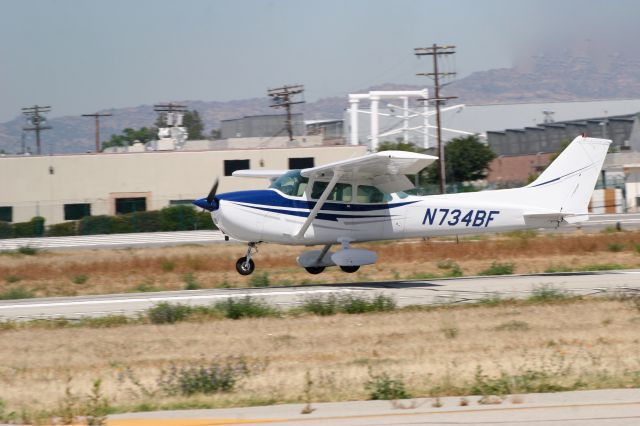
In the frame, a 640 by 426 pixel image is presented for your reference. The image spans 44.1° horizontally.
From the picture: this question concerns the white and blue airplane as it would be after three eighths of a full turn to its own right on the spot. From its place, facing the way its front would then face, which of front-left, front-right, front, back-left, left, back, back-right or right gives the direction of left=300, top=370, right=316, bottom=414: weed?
back-right

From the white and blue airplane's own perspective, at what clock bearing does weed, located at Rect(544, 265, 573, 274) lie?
The weed is roughly at 5 o'clock from the white and blue airplane.

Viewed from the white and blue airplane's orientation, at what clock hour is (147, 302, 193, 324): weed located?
The weed is roughly at 10 o'clock from the white and blue airplane.

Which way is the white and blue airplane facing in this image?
to the viewer's left

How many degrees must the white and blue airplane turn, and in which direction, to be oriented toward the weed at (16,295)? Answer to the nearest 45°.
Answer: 0° — it already faces it

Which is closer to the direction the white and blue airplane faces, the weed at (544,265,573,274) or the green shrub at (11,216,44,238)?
the green shrub

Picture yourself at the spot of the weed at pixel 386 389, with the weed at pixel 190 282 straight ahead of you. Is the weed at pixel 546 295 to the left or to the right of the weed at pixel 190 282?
right

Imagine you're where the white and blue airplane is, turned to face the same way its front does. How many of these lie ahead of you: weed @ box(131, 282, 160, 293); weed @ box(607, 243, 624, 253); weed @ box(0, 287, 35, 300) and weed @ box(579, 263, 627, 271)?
2

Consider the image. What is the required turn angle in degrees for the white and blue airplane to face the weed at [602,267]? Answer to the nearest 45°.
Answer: approximately 135° to its right

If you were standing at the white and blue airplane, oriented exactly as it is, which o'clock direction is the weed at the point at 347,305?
The weed is roughly at 9 o'clock from the white and blue airplane.

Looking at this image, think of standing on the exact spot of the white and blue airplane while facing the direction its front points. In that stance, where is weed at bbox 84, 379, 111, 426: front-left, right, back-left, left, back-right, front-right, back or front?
left

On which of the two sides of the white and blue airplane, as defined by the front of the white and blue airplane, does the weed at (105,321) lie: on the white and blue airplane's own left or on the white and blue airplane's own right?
on the white and blue airplane's own left

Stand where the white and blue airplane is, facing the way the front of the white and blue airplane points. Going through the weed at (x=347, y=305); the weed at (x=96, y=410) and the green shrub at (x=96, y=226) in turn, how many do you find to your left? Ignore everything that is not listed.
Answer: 2

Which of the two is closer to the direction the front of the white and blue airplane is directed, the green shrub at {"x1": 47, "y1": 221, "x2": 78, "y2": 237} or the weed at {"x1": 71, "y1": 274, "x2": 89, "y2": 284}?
the weed

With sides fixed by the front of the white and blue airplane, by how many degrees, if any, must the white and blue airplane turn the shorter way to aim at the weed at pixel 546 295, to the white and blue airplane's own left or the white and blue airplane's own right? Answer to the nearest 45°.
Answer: approximately 135° to the white and blue airplane's own left

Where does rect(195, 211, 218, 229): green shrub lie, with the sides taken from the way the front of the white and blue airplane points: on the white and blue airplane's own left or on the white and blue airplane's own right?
on the white and blue airplane's own right

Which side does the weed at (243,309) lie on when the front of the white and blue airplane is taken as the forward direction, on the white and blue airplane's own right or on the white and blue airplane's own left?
on the white and blue airplane's own left

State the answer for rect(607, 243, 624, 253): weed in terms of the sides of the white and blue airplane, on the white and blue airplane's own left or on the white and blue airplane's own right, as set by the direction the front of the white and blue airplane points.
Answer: on the white and blue airplane's own right
